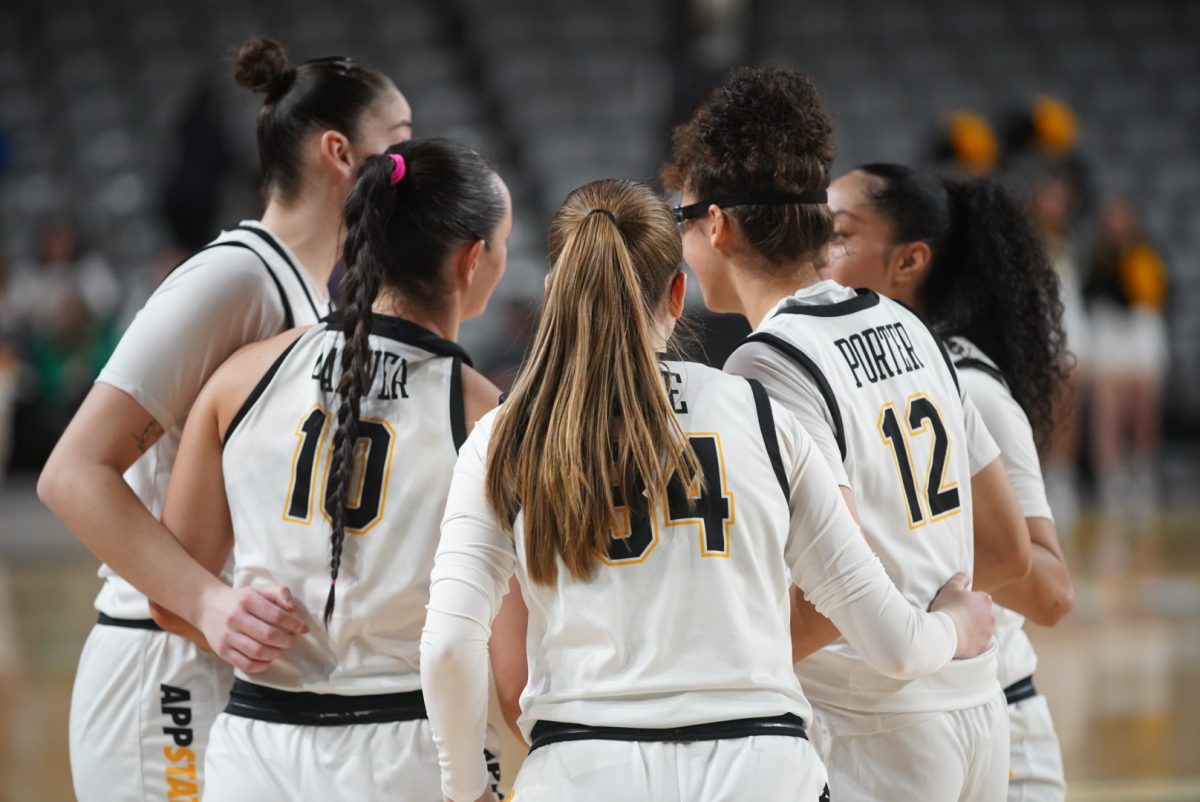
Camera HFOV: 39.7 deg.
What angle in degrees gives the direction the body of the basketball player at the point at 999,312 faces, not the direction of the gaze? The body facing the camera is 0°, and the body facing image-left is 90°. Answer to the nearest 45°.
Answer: approximately 90°

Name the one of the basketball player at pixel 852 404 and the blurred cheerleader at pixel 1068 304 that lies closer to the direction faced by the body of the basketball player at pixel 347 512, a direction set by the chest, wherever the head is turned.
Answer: the blurred cheerleader

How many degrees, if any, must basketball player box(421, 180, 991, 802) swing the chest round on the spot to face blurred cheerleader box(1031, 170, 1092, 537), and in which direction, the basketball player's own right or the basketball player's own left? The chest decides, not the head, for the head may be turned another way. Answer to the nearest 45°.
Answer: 0° — they already face them

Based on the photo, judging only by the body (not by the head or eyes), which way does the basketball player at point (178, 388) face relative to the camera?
to the viewer's right

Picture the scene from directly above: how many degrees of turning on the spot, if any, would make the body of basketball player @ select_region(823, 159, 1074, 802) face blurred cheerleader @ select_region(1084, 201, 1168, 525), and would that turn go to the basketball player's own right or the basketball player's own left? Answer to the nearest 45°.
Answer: approximately 90° to the basketball player's own right

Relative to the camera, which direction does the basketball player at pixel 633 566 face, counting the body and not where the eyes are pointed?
away from the camera

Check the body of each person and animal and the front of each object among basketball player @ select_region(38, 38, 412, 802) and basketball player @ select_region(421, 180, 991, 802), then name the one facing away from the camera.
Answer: basketball player @ select_region(421, 180, 991, 802)

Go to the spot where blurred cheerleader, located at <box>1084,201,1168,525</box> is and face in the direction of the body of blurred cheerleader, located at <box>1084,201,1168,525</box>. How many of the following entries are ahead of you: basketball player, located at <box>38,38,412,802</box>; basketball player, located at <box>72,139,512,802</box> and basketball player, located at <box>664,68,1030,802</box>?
3

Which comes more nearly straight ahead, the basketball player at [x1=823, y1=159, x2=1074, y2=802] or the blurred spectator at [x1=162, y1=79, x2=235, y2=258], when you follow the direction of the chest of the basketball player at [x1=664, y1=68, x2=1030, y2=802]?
the blurred spectator
